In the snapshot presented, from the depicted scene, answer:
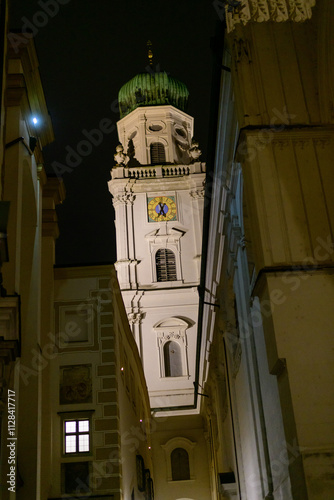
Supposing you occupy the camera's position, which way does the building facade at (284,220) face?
facing to the left of the viewer

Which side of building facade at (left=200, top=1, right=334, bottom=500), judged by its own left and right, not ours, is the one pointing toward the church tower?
right
